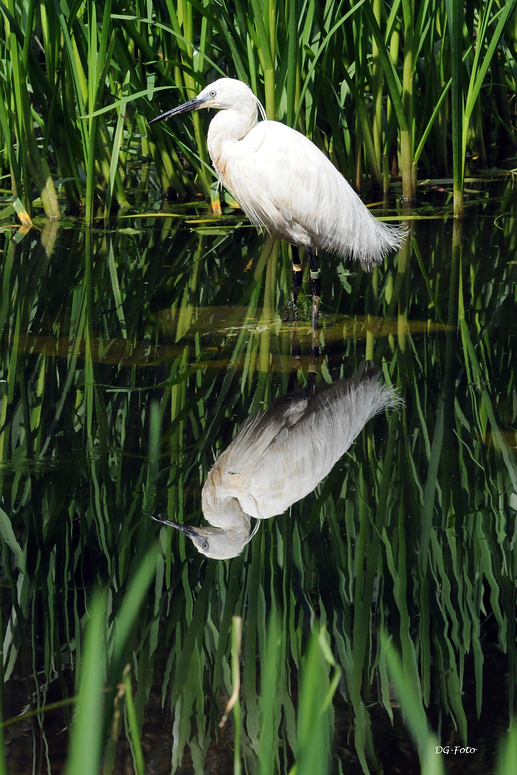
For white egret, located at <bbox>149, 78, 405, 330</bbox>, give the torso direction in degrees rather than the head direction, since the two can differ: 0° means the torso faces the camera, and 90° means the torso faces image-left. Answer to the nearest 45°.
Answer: approximately 90°
